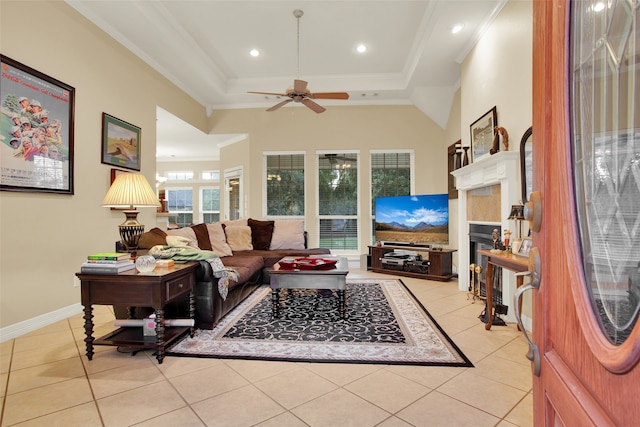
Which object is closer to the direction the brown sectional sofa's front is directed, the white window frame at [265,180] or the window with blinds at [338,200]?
the window with blinds

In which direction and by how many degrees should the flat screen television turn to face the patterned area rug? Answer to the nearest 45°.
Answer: approximately 45° to its left

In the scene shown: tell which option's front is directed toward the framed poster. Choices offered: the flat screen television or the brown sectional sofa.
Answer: the flat screen television

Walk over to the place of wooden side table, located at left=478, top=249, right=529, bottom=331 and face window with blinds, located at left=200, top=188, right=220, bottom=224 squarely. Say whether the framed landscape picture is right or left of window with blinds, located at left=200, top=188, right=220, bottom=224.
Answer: left

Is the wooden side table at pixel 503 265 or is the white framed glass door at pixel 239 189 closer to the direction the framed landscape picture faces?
the wooden side table

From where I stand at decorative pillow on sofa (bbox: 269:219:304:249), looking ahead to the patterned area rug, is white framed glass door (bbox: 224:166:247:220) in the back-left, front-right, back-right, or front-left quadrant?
back-right

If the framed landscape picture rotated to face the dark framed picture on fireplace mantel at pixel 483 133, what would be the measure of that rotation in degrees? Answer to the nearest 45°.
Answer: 0° — it already faces it

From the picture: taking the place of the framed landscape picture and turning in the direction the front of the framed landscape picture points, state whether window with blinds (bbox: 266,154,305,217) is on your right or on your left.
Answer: on your left
